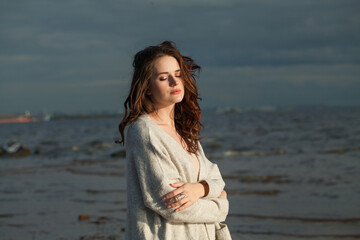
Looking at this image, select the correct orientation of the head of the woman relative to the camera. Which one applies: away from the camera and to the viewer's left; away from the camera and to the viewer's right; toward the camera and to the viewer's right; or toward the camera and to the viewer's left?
toward the camera and to the viewer's right

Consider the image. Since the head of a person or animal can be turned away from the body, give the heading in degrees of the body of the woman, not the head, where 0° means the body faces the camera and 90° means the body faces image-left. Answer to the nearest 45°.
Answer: approximately 315°
